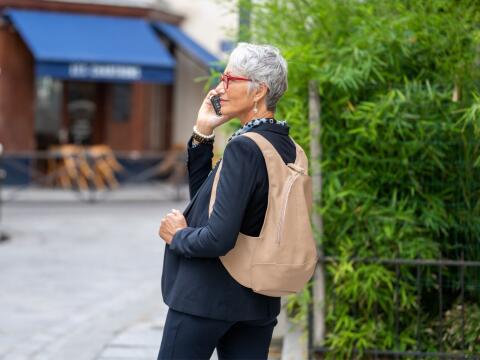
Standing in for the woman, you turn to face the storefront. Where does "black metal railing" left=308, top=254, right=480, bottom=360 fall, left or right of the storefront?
right

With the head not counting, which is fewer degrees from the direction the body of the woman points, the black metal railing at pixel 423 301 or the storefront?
the storefront

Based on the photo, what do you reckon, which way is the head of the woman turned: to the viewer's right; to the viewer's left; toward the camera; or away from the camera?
to the viewer's left

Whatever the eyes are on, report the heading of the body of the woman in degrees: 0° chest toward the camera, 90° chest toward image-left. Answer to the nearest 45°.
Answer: approximately 90°

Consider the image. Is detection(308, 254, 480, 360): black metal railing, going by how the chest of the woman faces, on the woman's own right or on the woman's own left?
on the woman's own right
